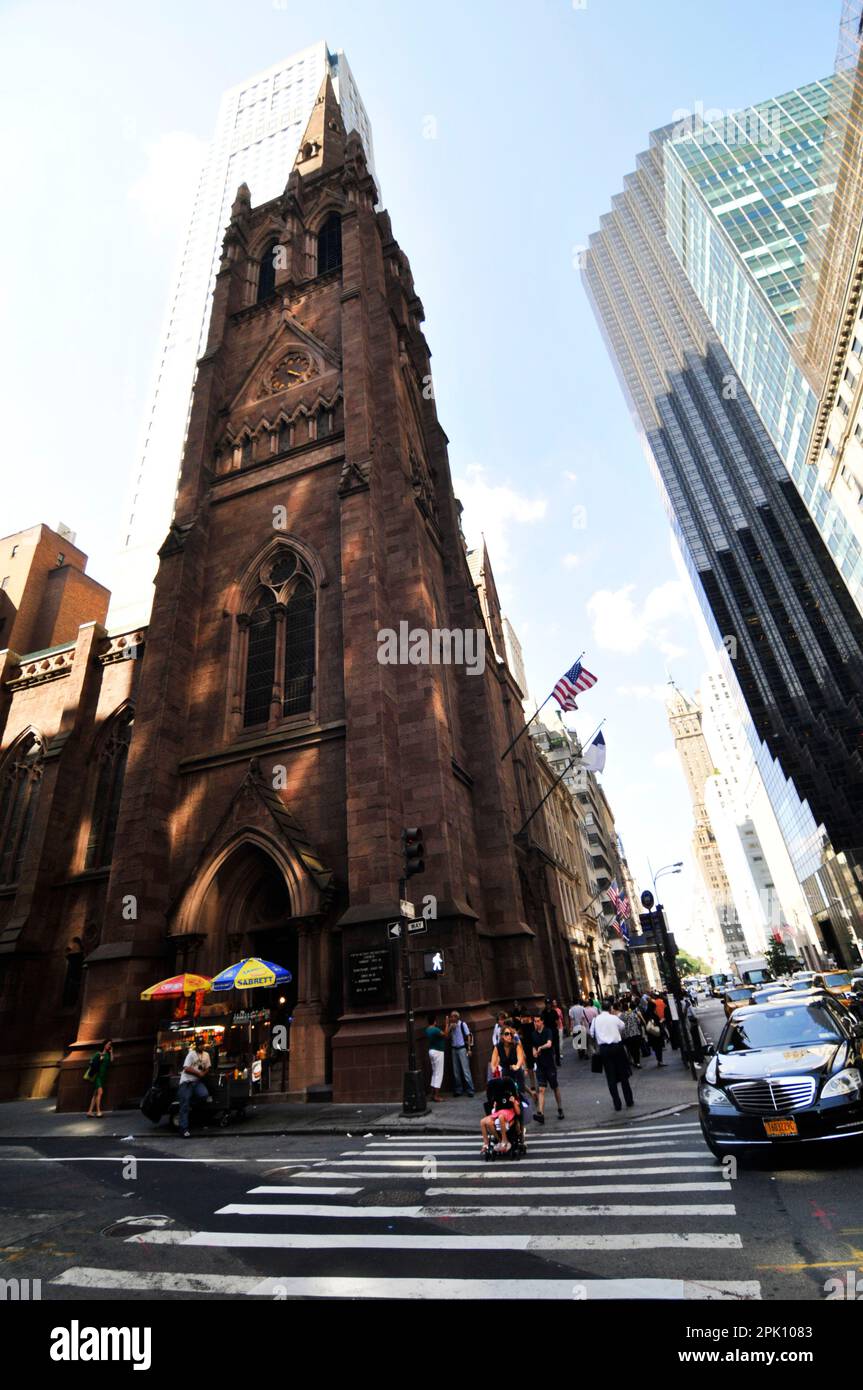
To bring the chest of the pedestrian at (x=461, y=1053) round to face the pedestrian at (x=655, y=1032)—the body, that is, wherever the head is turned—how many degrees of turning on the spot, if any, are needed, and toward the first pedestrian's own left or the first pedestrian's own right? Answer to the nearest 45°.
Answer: approximately 180°

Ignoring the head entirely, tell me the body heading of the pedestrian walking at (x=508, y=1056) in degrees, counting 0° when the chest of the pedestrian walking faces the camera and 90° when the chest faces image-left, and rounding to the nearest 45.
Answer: approximately 0°

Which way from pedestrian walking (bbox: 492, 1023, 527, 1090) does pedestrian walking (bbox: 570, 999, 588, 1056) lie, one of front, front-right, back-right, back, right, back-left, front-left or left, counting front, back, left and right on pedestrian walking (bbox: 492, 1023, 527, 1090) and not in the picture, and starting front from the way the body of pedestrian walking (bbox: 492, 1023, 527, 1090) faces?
back

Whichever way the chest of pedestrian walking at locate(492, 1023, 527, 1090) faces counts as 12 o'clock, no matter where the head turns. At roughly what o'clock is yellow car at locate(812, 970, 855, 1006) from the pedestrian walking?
The yellow car is roughly at 7 o'clock from the pedestrian walking.

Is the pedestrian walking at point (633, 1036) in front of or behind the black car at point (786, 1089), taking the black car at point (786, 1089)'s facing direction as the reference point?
behind

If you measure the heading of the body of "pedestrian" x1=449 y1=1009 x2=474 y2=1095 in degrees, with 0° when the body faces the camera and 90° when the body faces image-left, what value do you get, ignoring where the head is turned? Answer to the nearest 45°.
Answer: approximately 45°

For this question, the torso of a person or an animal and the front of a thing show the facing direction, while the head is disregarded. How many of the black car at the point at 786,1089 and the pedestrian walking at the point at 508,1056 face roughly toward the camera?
2

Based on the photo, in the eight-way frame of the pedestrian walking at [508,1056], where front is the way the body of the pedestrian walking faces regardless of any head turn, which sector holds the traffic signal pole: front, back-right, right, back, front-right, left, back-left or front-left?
back-right

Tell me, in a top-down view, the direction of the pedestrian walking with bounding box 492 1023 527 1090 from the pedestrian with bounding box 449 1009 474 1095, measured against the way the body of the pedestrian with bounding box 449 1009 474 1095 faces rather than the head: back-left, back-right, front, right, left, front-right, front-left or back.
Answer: front-left
